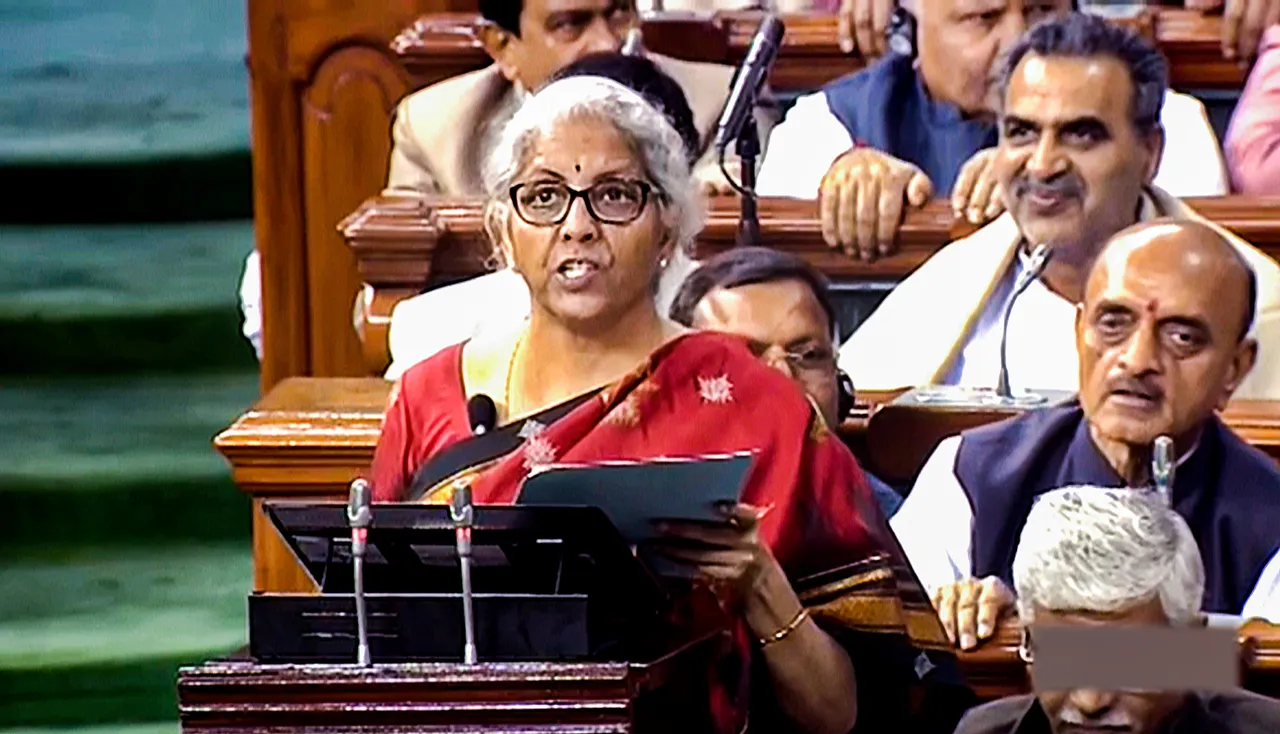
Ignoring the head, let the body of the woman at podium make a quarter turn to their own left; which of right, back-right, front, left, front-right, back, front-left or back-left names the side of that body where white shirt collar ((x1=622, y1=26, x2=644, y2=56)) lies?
back-left

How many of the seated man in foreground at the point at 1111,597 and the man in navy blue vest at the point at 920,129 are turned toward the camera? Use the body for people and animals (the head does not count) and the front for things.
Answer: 2

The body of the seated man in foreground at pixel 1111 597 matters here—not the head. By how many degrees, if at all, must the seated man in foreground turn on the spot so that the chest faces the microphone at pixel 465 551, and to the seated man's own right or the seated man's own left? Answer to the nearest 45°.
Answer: approximately 45° to the seated man's own right

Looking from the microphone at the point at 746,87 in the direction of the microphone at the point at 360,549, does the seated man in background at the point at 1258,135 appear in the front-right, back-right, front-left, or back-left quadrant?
back-left

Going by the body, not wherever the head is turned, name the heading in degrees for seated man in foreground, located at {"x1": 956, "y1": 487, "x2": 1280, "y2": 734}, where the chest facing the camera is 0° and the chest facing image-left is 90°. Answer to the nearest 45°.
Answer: approximately 0°
